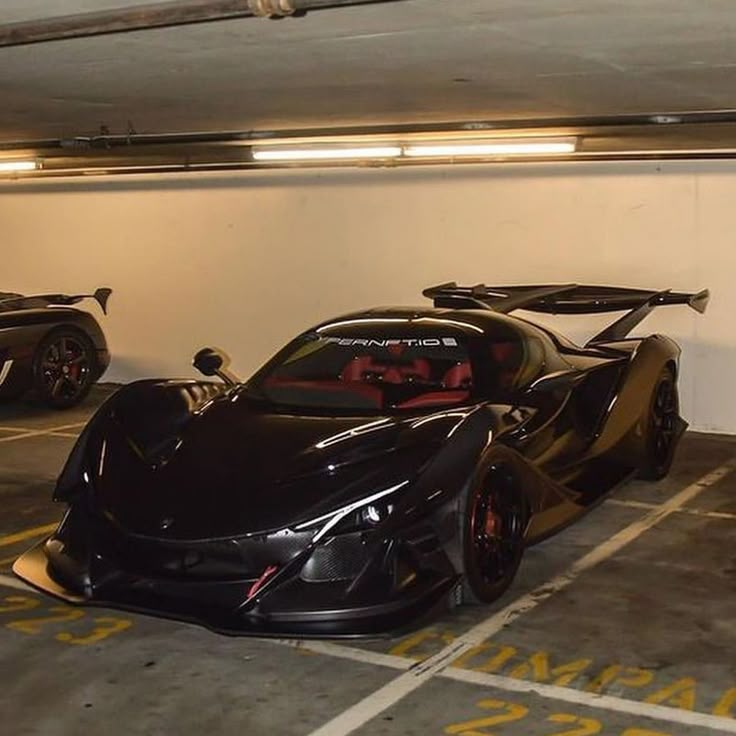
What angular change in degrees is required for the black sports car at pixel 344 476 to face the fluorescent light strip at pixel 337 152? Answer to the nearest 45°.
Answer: approximately 135° to its right

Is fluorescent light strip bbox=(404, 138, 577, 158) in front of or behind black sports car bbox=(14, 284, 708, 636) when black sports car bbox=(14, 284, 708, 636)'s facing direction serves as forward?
behind

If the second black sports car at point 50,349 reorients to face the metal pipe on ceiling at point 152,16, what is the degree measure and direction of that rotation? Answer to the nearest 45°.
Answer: approximately 45° to its left

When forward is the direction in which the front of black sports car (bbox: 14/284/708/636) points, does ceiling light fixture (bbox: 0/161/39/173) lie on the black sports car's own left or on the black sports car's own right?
on the black sports car's own right

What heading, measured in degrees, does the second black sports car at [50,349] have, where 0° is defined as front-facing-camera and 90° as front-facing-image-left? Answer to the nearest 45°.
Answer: approximately 45°

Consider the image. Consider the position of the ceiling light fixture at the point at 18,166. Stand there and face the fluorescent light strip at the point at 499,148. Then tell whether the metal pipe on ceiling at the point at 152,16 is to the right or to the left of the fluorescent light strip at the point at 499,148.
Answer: right

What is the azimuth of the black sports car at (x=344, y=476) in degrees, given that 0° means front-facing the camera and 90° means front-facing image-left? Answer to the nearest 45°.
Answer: approximately 45°

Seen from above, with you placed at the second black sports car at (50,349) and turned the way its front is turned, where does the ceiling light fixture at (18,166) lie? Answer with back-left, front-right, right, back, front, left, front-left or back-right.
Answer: back-right
